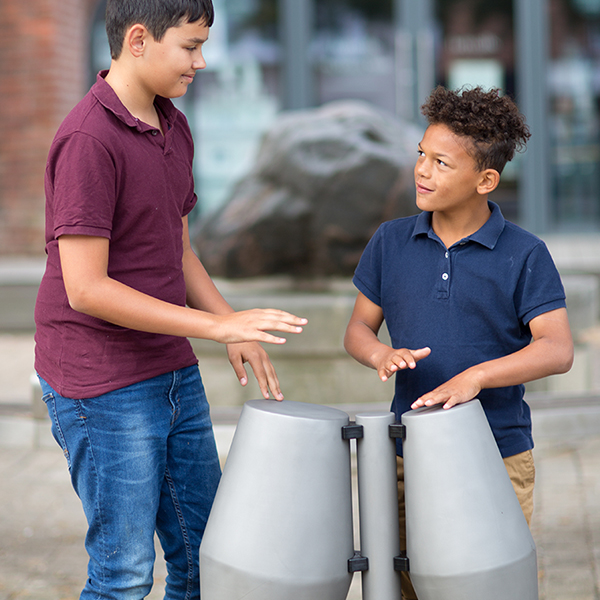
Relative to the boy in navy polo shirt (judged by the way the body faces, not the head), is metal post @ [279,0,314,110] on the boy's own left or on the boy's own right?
on the boy's own right

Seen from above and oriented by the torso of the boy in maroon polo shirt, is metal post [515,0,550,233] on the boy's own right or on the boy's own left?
on the boy's own left

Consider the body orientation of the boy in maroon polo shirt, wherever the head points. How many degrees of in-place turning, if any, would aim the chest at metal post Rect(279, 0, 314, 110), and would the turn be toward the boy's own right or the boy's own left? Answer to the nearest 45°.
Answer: approximately 135° to the boy's own left

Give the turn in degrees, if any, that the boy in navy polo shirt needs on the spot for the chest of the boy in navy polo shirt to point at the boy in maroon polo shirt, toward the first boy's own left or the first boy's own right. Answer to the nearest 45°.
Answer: approximately 45° to the first boy's own right

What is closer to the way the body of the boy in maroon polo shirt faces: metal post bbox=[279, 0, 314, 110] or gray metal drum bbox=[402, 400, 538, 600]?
the gray metal drum

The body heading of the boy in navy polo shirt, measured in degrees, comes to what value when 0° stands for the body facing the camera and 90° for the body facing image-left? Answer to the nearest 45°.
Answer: approximately 45°

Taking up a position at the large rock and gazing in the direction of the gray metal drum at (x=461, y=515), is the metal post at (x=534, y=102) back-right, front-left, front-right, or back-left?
back-left

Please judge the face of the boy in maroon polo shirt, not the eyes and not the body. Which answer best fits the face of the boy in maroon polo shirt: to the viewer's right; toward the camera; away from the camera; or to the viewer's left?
to the viewer's right

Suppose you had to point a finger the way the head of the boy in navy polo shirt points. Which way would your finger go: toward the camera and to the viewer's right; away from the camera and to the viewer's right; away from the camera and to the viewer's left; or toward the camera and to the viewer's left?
toward the camera and to the viewer's left

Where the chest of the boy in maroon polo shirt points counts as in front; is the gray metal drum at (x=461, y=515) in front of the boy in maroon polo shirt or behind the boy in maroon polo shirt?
in front

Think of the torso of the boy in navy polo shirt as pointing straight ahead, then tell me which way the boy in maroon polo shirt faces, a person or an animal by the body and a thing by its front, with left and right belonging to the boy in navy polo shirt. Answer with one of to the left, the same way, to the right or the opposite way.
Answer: to the left

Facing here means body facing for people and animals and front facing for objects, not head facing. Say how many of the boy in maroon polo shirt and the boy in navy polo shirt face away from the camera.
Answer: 0
